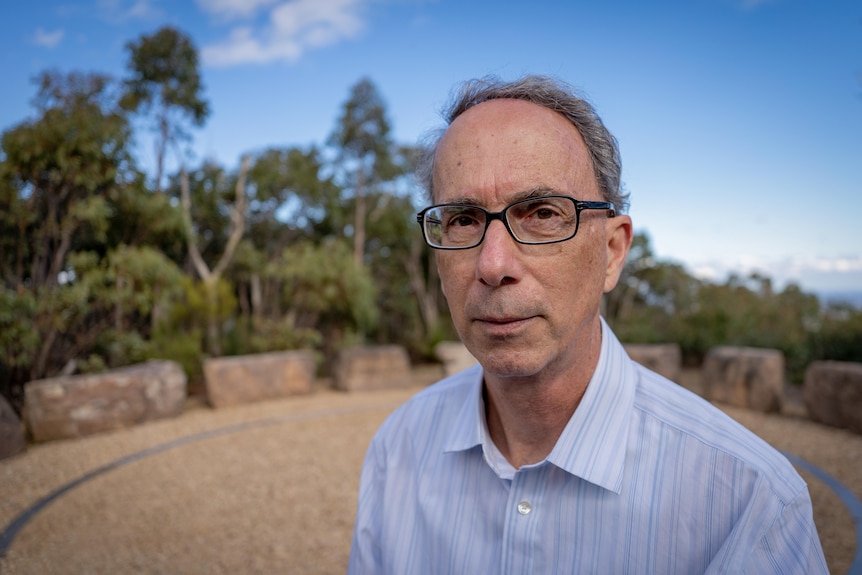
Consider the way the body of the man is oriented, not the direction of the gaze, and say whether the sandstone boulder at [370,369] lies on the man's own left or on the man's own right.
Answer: on the man's own right

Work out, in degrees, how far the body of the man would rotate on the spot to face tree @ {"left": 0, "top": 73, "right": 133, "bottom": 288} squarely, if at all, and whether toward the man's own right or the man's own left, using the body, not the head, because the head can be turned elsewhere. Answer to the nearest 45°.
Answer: approximately 90° to the man's own right

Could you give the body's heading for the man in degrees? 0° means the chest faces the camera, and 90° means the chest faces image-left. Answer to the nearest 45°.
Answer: approximately 45°

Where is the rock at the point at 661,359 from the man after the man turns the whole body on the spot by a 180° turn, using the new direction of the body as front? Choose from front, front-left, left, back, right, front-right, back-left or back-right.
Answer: front-left

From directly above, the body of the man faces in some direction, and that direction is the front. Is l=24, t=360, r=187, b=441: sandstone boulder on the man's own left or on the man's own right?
on the man's own right
